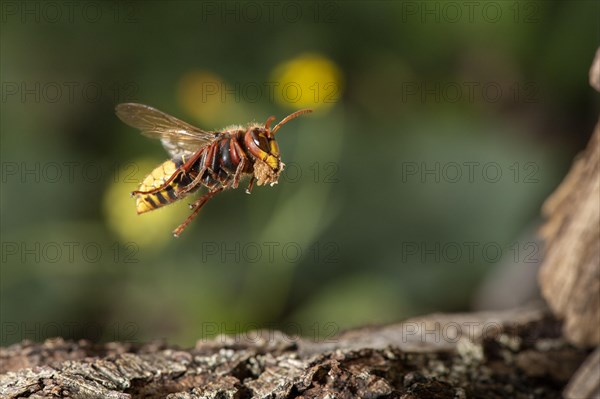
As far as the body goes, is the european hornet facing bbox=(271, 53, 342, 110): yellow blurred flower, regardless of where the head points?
no

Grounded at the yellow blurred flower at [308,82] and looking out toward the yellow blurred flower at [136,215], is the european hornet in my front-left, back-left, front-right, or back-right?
front-left

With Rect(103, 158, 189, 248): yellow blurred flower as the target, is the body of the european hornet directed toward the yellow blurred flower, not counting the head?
no

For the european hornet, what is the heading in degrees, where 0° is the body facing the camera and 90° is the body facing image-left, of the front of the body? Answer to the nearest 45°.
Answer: approximately 270°
